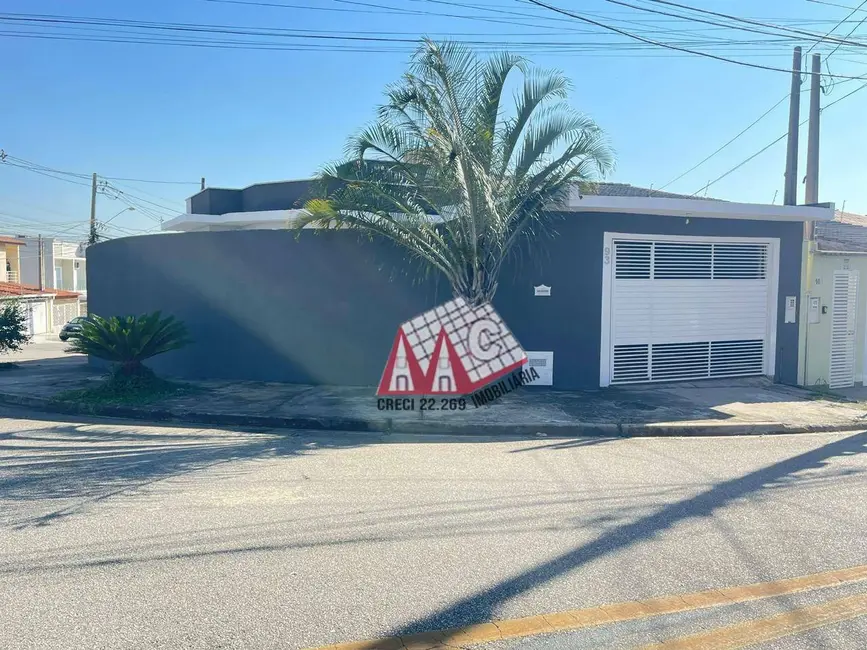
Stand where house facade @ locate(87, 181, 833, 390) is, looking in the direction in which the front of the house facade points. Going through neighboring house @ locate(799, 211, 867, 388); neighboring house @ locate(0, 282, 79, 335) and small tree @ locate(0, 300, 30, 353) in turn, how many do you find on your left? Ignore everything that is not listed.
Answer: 1

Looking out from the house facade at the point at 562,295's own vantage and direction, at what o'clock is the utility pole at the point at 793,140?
The utility pole is roughly at 8 o'clock from the house facade.

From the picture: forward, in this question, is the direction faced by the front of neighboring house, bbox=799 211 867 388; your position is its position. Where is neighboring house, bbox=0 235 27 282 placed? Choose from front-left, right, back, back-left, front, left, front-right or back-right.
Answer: right

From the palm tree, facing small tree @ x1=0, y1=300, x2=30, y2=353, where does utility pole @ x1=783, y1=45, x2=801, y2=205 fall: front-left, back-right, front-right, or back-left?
back-right

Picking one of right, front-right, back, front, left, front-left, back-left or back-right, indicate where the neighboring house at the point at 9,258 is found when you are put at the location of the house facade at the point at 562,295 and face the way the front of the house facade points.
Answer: back-right

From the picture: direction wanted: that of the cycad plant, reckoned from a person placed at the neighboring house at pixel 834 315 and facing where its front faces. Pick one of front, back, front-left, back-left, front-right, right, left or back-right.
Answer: front-right

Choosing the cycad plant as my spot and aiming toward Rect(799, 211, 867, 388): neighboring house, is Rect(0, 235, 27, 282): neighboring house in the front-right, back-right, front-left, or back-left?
back-left

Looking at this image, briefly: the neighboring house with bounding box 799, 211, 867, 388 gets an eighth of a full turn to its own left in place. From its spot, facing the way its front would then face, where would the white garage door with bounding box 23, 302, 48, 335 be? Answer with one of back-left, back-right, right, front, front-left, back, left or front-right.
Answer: back-right

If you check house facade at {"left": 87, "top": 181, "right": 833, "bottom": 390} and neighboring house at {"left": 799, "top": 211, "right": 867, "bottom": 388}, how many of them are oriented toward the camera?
2

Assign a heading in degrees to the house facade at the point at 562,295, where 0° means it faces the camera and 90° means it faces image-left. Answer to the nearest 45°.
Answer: approximately 0°

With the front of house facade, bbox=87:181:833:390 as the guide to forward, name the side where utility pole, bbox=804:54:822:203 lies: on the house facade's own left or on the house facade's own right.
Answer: on the house facade's own left
